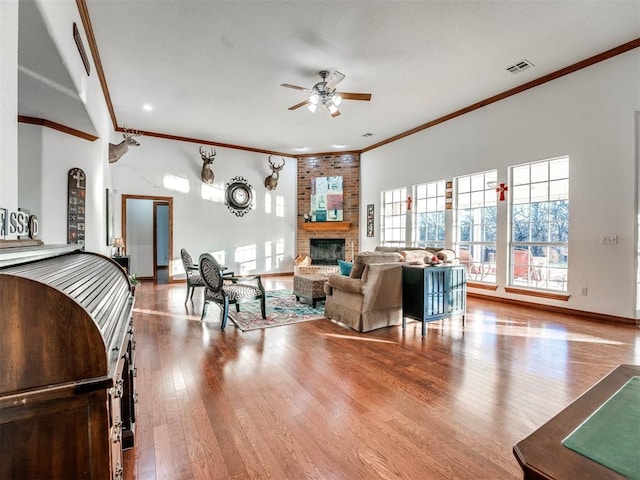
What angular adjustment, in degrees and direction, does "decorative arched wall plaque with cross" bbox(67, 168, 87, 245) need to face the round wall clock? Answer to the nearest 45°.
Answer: approximately 90° to its left

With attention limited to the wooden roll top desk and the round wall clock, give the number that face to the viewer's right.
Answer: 1

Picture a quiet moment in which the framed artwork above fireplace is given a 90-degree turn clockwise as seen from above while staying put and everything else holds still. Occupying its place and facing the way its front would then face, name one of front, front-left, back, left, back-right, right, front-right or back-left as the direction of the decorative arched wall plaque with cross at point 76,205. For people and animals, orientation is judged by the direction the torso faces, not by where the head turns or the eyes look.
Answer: front-left

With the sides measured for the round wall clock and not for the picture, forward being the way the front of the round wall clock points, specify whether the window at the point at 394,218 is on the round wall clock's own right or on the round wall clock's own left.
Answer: on the round wall clock's own left

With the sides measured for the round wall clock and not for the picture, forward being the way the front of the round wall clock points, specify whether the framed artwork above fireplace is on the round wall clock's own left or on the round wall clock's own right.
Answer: on the round wall clock's own left

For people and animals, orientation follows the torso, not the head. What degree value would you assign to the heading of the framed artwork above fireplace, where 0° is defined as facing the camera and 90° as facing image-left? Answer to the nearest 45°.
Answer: approximately 0°

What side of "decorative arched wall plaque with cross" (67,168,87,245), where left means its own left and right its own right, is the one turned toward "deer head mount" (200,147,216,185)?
left

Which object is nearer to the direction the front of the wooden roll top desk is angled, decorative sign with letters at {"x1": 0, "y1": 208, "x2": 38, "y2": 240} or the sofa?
the sofa

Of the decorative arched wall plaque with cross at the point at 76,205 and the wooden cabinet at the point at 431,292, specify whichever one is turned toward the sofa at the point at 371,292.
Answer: the decorative arched wall plaque with cross

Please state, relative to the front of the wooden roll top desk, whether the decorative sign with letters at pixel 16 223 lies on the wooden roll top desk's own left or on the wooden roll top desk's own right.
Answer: on the wooden roll top desk's own left

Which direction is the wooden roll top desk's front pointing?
to the viewer's right

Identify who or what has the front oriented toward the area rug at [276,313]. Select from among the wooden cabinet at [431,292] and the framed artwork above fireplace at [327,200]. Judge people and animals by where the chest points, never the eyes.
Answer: the framed artwork above fireplace

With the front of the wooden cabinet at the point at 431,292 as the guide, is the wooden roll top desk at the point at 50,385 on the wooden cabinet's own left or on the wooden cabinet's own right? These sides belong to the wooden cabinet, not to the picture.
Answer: on the wooden cabinet's own right

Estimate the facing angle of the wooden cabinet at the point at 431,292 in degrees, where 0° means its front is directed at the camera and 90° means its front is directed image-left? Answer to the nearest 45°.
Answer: approximately 315°
